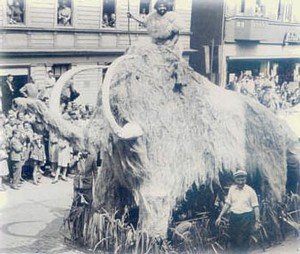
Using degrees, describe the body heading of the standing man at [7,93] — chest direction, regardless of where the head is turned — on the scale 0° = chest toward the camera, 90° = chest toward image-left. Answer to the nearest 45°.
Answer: approximately 315°

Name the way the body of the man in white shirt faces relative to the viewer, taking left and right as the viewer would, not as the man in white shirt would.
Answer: facing the viewer

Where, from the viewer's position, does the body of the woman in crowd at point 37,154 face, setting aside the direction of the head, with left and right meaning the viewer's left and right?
facing the viewer and to the right of the viewer

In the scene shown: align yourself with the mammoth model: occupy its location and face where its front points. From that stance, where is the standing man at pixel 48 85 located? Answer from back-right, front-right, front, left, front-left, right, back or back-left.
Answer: right

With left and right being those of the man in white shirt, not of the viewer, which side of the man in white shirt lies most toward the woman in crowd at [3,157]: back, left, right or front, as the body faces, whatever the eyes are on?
right

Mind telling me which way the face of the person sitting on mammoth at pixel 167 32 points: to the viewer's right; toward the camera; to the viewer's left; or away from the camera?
toward the camera

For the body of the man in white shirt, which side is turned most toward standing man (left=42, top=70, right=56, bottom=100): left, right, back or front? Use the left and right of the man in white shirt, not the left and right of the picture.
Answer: right
